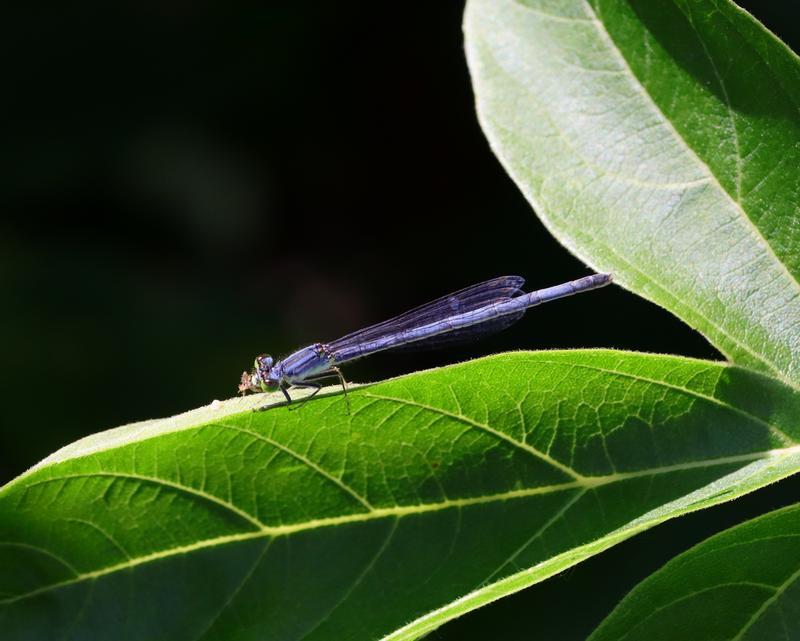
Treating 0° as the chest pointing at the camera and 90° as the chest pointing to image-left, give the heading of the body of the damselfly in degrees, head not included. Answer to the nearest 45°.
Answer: approximately 90°

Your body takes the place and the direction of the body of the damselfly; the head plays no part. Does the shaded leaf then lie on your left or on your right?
on your left
